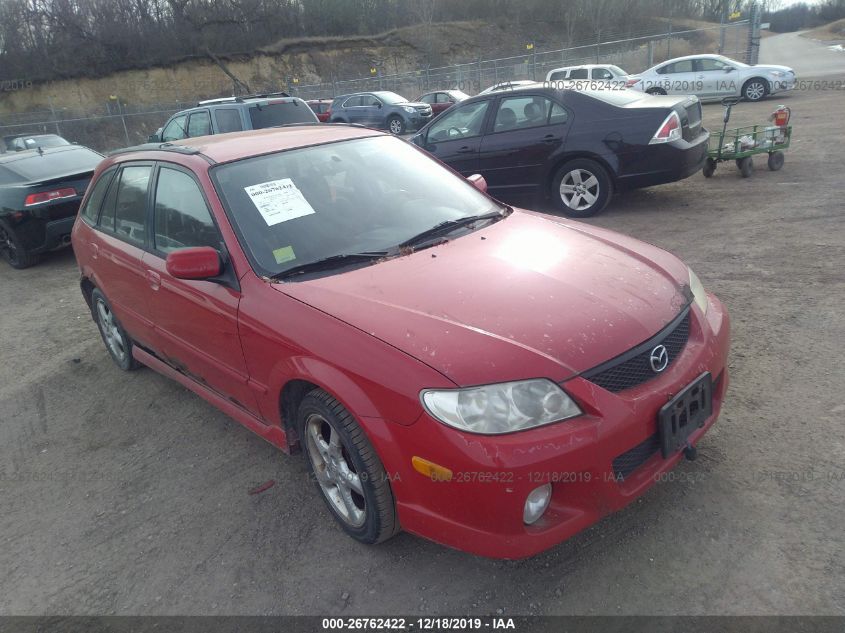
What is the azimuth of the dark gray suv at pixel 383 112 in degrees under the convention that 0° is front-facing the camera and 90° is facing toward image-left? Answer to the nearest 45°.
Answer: approximately 315°

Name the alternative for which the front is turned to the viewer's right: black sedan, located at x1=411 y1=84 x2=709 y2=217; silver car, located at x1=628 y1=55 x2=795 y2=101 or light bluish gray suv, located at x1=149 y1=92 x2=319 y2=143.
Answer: the silver car

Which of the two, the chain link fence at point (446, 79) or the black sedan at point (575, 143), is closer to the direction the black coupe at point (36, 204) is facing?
the chain link fence

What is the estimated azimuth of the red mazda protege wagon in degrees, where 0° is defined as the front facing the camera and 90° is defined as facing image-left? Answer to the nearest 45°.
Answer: approximately 315°

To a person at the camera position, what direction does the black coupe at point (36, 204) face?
facing away from the viewer and to the left of the viewer

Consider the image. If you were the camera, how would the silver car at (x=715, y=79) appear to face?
facing to the right of the viewer

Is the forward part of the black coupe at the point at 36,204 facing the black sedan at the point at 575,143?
no

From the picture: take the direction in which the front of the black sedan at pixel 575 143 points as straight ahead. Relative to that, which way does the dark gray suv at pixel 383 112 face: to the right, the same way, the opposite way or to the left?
the opposite way

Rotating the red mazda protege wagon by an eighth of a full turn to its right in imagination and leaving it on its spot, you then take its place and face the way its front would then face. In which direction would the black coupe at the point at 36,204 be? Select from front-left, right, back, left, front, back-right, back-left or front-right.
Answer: back-right

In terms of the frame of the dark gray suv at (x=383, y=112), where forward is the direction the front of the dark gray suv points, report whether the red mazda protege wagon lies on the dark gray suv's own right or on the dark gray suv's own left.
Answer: on the dark gray suv's own right

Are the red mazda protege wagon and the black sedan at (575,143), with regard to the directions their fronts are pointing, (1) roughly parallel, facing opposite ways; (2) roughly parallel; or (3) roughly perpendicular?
roughly parallel, facing opposite ways

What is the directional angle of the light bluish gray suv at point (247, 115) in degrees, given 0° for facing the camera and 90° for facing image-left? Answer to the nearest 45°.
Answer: approximately 135°

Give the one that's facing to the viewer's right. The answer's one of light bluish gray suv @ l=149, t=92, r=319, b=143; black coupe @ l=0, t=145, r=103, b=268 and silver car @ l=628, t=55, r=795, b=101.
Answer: the silver car

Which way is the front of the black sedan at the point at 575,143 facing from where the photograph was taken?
facing away from the viewer and to the left of the viewer

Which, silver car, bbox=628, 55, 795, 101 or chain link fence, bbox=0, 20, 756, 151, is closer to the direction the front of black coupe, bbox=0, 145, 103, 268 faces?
the chain link fence

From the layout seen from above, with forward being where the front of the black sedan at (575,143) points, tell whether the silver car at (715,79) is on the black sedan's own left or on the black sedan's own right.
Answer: on the black sedan's own right

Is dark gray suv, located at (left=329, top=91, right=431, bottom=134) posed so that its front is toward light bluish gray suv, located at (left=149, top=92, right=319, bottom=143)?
no

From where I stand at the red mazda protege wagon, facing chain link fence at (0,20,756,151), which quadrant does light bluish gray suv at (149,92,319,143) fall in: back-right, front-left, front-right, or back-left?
front-left
